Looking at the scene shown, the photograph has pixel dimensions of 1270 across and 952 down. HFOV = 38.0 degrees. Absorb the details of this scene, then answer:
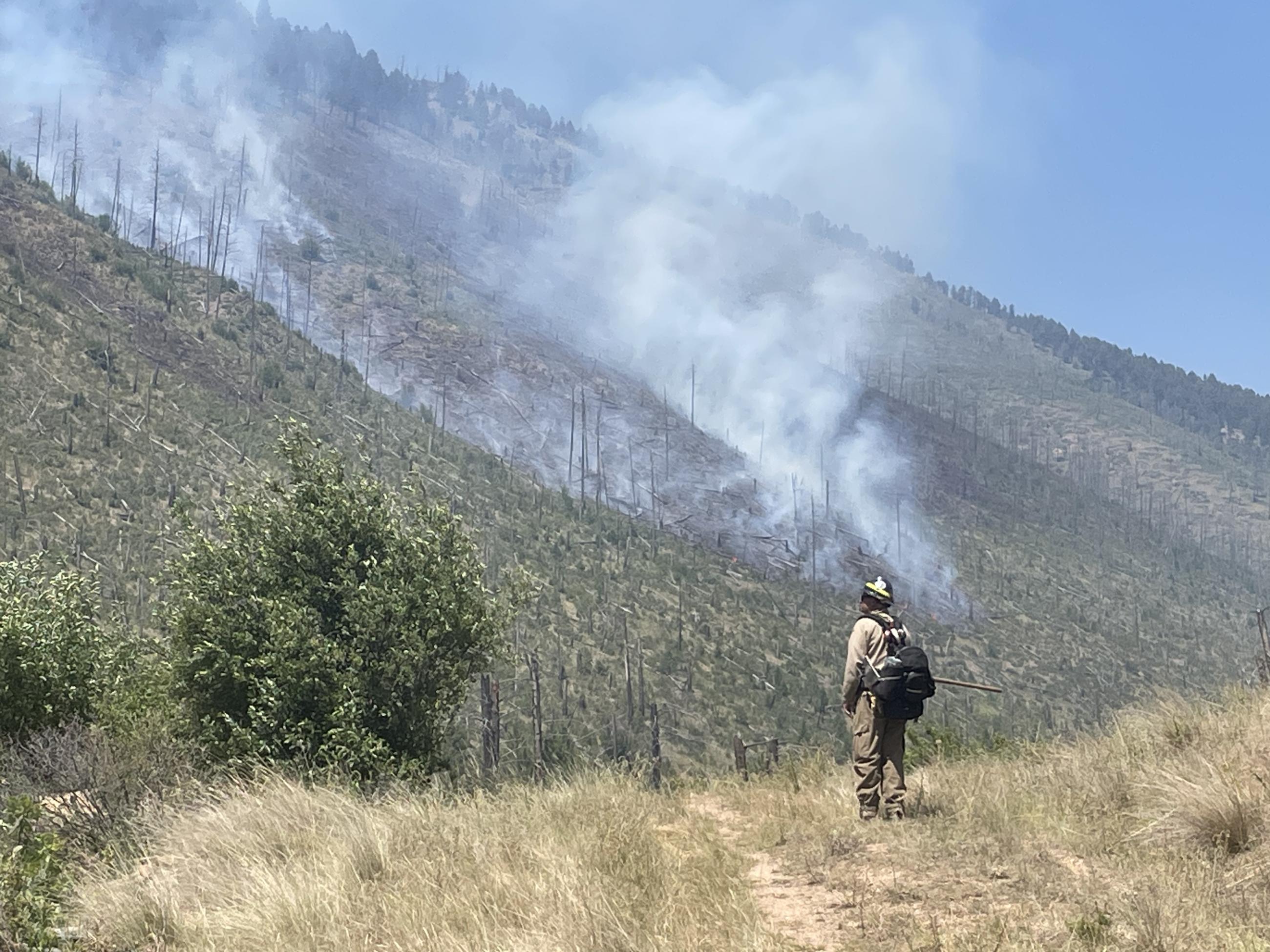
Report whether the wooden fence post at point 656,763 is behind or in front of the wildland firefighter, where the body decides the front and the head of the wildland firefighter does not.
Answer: in front

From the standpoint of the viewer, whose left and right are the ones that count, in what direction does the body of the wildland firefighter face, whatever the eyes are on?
facing away from the viewer and to the left of the viewer

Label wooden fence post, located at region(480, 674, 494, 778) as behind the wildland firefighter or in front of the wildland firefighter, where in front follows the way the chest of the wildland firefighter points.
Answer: in front

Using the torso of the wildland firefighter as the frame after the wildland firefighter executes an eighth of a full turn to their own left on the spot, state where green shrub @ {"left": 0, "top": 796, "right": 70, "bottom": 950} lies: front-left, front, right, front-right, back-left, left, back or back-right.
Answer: front-left
